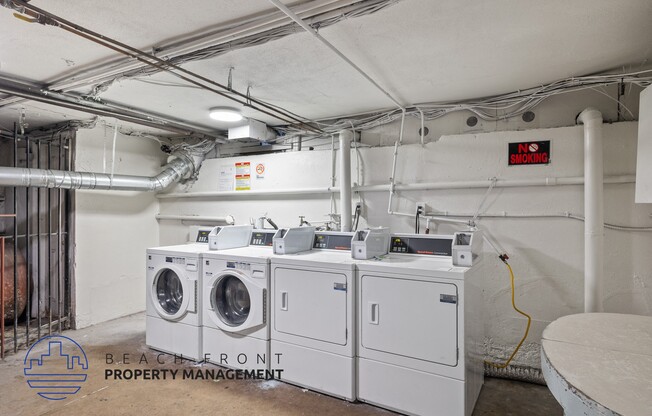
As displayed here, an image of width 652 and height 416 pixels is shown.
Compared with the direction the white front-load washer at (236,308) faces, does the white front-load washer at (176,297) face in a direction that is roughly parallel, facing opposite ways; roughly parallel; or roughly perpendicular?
roughly parallel

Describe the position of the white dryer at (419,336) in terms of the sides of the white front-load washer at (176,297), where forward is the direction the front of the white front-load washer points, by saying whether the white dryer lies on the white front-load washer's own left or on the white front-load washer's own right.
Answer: on the white front-load washer's own left

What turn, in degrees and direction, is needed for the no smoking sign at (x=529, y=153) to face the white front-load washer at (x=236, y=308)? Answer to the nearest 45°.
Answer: approximately 45° to its right

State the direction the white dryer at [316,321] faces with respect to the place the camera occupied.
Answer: facing the viewer and to the left of the viewer

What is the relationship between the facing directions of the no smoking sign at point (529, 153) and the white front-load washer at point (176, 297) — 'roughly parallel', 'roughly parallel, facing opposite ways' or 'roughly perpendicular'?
roughly parallel

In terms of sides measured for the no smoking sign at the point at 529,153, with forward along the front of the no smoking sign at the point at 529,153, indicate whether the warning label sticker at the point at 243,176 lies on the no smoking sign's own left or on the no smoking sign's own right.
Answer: on the no smoking sign's own right

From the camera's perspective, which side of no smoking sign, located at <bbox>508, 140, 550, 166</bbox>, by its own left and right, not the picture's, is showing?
front

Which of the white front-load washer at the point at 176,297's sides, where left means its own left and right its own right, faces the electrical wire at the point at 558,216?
left

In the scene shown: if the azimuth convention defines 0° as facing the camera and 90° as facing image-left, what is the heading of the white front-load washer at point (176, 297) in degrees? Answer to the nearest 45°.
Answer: approximately 45°

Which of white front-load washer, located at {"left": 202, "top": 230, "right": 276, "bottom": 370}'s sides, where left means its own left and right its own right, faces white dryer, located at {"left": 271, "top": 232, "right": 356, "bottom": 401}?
left

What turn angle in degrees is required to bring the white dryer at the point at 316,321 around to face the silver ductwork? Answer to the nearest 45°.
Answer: approximately 90° to its right

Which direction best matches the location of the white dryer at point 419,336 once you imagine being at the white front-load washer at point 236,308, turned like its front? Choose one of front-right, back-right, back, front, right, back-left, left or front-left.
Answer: left

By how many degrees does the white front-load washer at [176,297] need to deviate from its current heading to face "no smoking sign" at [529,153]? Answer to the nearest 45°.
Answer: approximately 90° to its left
